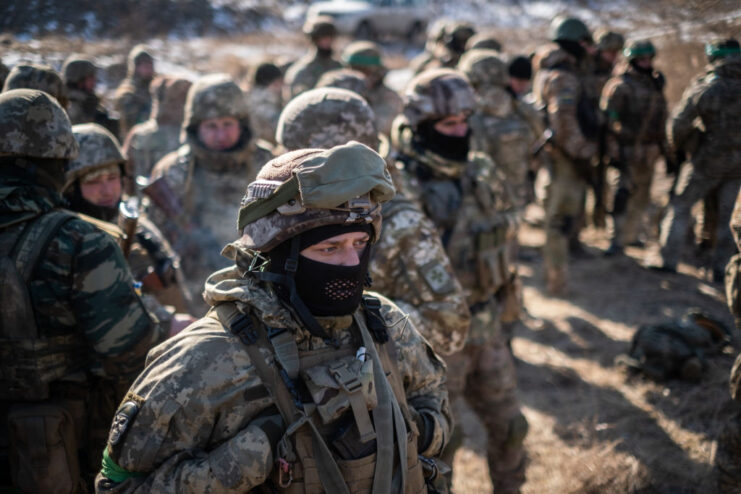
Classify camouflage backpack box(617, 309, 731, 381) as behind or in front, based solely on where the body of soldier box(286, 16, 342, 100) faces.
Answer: in front

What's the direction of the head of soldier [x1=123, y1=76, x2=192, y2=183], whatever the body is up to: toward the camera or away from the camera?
away from the camera

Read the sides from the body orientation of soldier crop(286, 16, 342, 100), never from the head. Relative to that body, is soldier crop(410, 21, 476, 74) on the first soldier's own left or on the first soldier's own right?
on the first soldier's own left

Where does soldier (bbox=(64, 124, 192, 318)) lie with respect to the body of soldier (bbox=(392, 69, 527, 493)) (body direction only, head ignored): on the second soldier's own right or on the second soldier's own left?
on the second soldier's own right

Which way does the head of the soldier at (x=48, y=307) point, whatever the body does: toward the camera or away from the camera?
away from the camera

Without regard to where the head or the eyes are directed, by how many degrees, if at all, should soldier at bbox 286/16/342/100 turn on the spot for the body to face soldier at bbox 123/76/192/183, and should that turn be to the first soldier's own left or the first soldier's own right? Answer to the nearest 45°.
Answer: approximately 90° to the first soldier's own right

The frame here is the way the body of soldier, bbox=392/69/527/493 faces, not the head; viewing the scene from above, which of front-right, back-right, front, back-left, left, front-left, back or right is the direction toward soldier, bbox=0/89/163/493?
right

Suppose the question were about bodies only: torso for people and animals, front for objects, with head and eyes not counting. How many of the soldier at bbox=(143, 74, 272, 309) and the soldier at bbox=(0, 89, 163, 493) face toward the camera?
1

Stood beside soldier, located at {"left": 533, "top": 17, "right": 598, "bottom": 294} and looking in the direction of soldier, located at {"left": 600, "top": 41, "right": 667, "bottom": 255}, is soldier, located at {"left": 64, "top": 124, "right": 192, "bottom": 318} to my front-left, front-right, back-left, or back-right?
back-left

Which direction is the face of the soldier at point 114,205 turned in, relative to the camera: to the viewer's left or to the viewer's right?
to the viewer's right

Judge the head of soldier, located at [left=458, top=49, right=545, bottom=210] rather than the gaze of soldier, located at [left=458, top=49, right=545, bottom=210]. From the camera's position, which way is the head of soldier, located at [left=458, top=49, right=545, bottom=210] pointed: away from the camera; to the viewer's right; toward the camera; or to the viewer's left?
away from the camera
